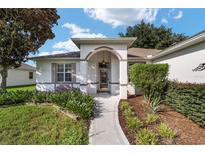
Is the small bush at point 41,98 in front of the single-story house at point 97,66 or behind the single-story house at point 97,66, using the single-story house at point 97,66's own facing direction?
in front

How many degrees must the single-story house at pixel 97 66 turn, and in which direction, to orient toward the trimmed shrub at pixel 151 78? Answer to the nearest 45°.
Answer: approximately 45° to its left

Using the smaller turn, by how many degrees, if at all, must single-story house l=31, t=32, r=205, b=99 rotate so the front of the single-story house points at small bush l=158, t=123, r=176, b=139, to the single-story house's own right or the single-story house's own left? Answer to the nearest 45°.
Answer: approximately 45° to the single-story house's own left

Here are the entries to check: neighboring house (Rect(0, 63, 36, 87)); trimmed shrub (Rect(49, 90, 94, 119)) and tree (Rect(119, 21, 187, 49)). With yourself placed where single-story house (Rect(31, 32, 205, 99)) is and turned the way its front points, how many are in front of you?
1

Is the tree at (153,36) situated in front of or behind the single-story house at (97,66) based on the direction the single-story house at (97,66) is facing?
behind

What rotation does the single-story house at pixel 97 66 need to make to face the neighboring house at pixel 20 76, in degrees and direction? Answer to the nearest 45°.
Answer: approximately 135° to its right

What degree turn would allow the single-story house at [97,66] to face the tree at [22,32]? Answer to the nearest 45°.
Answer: approximately 45° to its right

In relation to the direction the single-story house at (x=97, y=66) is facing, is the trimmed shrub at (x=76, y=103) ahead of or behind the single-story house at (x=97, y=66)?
ahead

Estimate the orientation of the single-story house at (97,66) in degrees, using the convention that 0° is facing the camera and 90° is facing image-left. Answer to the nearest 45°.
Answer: approximately 0°

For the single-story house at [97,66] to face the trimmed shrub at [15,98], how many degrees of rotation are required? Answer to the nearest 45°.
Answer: approximately 45° to its right
